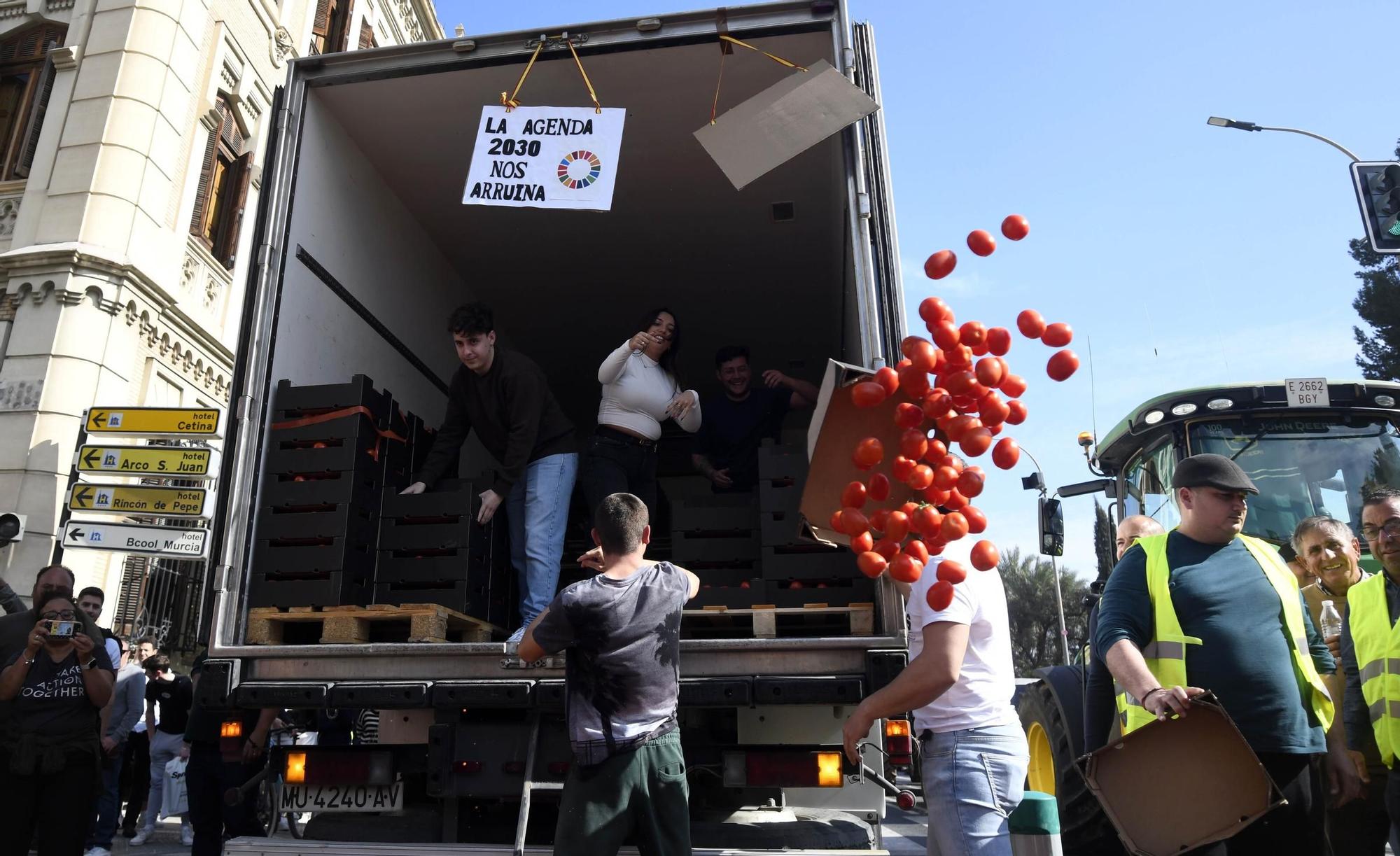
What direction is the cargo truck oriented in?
away from the camera

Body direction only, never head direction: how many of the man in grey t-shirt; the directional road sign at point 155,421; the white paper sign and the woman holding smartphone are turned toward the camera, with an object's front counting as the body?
3

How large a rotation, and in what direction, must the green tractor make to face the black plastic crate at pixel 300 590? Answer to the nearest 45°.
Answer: approximately 90° to its right

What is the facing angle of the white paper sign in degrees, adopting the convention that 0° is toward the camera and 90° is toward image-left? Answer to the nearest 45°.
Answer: approximately 0°
